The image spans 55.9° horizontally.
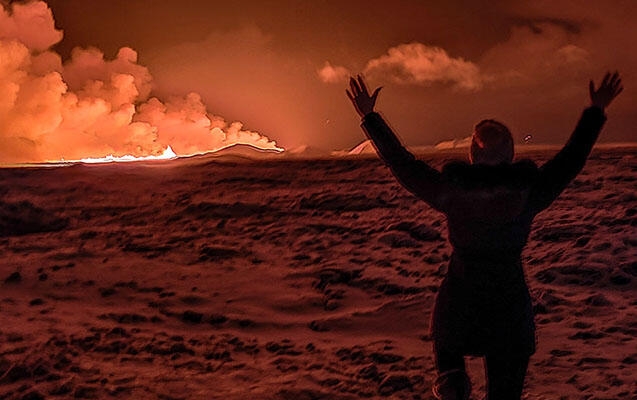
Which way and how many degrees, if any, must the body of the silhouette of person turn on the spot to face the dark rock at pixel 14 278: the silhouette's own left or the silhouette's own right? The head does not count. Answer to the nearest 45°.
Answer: approximately 45° to the silhouette's own left

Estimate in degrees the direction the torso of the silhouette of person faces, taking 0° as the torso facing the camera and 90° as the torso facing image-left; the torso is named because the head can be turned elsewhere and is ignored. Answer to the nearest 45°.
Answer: approximately 180°
